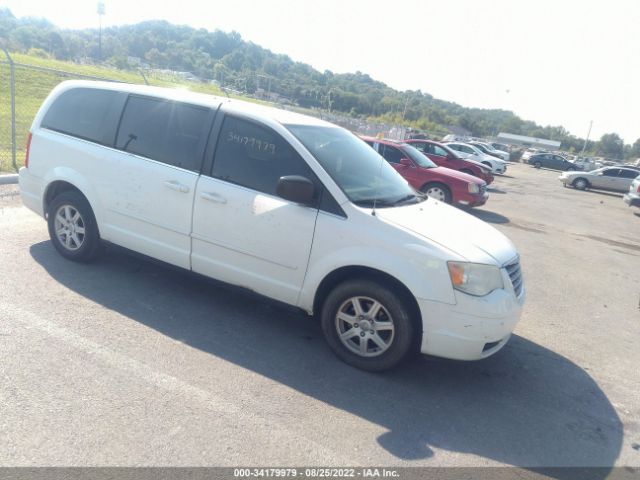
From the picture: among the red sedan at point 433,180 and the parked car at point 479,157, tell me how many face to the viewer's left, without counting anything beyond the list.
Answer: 0

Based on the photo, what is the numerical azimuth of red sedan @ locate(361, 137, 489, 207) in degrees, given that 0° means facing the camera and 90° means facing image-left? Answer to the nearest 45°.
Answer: approximately 315°

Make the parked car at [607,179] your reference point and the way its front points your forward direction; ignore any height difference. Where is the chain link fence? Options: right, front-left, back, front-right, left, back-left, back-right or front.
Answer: front-left

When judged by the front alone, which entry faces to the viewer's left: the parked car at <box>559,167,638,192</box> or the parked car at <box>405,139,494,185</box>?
the parked car at <box>559,167,638,192</box>

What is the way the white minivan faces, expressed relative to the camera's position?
facing the viewer and to the right of the viewer

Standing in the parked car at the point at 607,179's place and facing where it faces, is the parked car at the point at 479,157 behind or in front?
in front

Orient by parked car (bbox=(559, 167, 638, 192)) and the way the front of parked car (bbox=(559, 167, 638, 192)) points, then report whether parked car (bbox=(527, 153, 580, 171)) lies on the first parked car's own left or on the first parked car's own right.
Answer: on the first parked car's own right

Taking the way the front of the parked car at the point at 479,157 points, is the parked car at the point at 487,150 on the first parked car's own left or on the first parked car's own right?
on the first parked car's own left

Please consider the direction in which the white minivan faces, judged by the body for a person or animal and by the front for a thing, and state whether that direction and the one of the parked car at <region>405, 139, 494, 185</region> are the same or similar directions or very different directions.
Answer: same or similar directions

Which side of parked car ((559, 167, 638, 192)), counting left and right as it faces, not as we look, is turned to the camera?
left

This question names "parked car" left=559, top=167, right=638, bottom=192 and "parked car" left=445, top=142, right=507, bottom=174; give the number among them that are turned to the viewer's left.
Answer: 1

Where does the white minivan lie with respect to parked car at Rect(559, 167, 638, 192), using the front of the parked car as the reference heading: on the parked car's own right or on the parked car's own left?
on the parked car's own left

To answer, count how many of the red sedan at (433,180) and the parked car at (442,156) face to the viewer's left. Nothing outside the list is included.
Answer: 0
